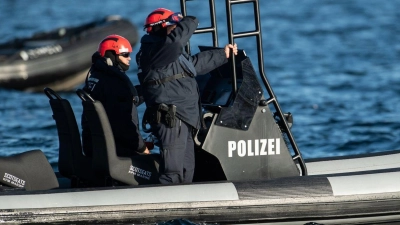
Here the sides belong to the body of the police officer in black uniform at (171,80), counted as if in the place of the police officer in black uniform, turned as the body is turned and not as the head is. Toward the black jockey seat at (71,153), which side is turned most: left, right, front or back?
back

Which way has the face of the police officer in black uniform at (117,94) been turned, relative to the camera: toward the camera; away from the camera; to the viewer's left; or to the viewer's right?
to the viewer's right

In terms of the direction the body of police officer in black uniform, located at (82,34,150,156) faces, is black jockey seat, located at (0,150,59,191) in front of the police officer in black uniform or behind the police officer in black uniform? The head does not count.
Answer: behind

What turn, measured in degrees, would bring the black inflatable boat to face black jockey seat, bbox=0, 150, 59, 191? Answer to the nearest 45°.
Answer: approximately 90° to its right

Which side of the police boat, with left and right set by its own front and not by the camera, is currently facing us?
right

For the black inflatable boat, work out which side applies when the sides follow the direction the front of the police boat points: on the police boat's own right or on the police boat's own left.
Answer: on the police boat's own left

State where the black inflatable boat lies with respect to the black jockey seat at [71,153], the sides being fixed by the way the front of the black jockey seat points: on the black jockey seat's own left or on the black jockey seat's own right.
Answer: on the black jockey seat's own left

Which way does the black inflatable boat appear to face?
to the viewer's right

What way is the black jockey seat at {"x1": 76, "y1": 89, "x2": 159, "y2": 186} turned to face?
to the viewer's right

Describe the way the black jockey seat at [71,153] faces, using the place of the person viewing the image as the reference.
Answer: facing to the right of the viewer

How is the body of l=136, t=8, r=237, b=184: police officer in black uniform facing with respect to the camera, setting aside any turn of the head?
to the viewer's right

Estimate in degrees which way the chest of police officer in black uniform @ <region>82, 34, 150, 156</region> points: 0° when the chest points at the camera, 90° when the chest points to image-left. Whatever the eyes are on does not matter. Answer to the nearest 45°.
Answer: approximately 270°
